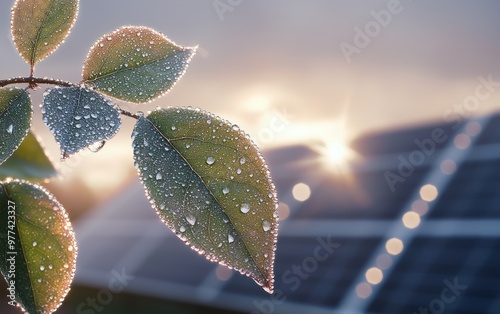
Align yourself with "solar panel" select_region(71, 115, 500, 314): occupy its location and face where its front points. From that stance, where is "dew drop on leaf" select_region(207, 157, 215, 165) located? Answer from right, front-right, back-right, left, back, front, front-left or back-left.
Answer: front-left

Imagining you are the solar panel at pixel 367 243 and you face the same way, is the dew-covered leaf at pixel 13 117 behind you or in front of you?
in front

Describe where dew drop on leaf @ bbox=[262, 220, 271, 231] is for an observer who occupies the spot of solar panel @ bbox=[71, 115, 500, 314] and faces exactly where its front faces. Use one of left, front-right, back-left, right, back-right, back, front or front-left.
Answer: front-left

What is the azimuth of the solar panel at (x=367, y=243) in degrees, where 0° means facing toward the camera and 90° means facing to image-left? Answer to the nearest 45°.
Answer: approximately 45°

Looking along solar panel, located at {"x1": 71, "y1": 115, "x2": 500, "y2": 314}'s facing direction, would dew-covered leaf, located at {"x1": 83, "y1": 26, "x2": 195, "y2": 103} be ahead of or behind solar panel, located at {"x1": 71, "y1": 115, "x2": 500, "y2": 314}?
ahead

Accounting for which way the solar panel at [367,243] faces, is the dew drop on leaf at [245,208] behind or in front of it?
in front
